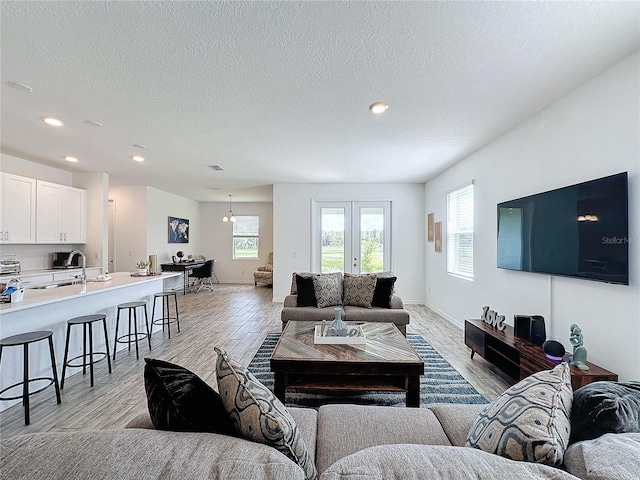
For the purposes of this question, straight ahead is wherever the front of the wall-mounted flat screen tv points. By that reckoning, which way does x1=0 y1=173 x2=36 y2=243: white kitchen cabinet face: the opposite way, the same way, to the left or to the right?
the opposite way

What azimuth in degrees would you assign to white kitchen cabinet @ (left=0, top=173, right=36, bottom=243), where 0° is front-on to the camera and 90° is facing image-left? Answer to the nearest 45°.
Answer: approximately 315°

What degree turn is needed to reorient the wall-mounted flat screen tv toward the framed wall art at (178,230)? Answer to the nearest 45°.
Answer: approximately 45° to its right

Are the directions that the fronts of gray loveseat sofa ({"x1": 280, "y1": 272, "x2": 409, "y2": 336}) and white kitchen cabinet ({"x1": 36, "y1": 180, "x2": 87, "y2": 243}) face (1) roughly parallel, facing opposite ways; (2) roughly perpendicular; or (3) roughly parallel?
roughly perpendicular

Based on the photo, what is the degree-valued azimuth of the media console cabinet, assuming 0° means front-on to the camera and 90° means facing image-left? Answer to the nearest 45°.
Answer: approximately 45°

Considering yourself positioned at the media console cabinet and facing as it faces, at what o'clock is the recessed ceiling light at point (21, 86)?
The recessed ceiling light is roughly at 12 o'clock from the media console cabinet.

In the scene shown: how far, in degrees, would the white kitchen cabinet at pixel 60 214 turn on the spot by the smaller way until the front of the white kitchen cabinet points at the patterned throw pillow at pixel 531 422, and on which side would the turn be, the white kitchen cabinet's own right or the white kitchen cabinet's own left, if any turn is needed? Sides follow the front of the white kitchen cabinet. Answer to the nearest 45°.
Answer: approximately 45° to the white kitchen cabinet's own right

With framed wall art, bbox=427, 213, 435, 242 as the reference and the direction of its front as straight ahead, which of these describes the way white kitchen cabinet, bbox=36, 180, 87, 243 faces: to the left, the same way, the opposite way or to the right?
the opposite way

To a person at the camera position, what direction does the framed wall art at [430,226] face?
facing to the left of the viewer

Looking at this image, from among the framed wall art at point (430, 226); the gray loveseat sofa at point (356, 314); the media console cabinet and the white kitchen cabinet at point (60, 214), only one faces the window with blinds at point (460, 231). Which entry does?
the white kitchen cabinet
